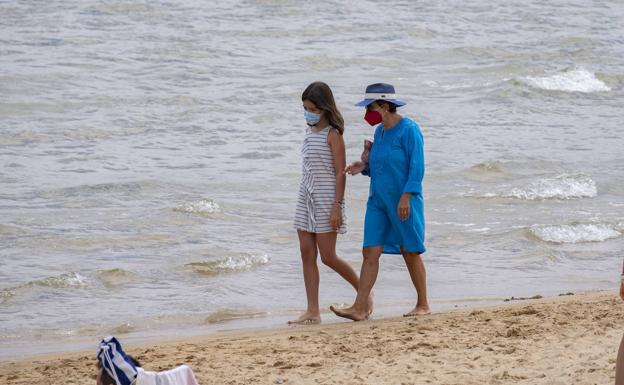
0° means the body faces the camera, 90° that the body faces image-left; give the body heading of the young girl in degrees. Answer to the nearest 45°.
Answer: approximately 45°

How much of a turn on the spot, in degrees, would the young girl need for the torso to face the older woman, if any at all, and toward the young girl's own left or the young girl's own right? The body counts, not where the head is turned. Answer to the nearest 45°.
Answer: approximately 135° to the young girl's own left
